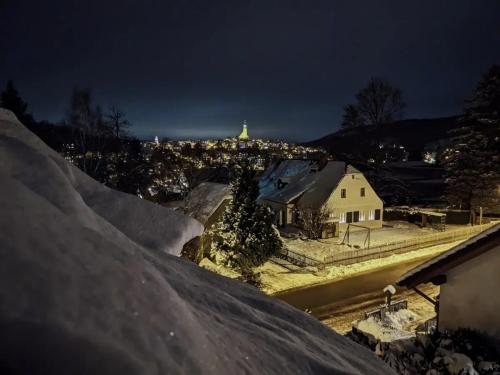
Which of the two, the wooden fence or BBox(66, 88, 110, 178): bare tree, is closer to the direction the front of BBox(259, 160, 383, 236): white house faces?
the wooden fence

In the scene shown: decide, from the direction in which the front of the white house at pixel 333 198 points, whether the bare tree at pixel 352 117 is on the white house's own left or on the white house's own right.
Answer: on the white house's own left

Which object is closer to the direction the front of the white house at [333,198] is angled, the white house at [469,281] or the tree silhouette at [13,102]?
the white house

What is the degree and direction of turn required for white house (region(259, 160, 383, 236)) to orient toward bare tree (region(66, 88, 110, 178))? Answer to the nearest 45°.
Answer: approximately 90° to its right

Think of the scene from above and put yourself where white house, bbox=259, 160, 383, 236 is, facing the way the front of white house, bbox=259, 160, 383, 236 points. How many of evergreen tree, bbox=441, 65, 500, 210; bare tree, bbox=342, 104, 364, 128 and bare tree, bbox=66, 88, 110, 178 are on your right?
1

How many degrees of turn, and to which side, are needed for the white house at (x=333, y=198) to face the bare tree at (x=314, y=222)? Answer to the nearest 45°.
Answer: approximately 45° to its right

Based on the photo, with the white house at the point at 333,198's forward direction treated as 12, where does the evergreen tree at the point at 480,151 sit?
The evergreen tree is roughly at 10 o'clock from the white house.

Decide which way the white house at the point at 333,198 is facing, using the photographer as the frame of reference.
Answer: facing the viewer and to the right of the viewer

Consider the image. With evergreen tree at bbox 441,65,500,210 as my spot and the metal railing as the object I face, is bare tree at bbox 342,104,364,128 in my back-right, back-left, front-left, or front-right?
back-right

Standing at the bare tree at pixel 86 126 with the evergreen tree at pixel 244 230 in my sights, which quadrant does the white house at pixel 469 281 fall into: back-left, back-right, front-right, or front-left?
front-right

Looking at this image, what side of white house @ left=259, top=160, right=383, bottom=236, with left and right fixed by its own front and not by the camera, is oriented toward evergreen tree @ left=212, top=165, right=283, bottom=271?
right
